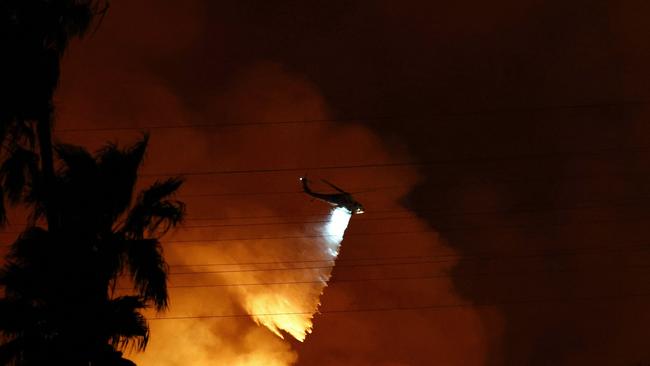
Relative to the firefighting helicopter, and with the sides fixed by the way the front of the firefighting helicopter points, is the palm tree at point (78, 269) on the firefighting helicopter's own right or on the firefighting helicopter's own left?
on the firefighting helicopter's own right

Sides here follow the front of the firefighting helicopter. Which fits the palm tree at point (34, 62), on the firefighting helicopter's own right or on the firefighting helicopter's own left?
on the firefighting helicopter's own right

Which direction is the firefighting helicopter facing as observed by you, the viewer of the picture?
facing to the right of the viewer
